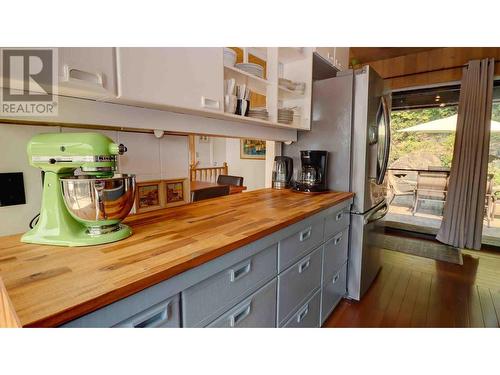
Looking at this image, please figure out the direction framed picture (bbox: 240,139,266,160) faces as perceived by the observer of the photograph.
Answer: facing the viewer

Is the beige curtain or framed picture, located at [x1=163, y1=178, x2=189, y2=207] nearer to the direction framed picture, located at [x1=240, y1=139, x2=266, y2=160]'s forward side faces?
the framed picture

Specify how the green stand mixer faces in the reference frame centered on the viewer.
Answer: facing to the right of the viewer

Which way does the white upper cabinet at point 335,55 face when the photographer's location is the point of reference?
facing the viewer and to the right of the viewer

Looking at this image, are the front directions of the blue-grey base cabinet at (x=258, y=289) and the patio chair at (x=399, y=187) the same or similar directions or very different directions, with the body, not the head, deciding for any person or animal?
same or similar directions

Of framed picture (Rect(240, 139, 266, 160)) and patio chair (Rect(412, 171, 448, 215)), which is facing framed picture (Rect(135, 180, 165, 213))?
framed picture (Rect(240, 139, 266, 160))

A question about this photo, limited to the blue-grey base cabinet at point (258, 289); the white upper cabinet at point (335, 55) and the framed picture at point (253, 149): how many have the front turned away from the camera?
0

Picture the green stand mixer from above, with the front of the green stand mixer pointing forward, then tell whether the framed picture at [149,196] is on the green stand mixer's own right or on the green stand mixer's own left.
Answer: on the green stand mixer's own left

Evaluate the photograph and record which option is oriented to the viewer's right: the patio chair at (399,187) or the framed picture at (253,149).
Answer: the patio chair

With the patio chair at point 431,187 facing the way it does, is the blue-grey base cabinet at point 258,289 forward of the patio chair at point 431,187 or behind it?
behind
